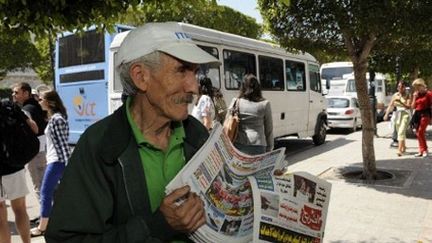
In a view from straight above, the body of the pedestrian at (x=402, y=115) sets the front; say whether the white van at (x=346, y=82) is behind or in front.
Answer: behind

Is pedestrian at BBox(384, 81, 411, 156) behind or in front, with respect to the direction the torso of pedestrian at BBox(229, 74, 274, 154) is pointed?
in front

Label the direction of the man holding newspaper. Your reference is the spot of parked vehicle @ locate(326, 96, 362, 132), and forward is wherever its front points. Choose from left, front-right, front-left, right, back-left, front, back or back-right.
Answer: back-right

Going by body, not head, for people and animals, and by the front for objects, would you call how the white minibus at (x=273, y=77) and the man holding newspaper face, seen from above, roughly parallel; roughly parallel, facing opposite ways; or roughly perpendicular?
roughly perpendicular

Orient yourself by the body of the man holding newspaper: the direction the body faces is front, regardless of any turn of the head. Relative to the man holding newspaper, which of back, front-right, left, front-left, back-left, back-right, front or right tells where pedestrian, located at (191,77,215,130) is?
back-left

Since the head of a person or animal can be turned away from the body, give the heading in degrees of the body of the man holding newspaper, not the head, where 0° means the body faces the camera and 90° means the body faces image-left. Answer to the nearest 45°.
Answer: approximately 315°

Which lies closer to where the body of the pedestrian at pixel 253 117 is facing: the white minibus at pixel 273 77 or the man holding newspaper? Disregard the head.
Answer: the white minibus

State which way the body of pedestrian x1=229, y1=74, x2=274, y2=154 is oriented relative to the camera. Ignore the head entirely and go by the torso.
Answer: away from the camera

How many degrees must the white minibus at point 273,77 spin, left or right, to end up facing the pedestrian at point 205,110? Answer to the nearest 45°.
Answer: approximately 135° to its right
